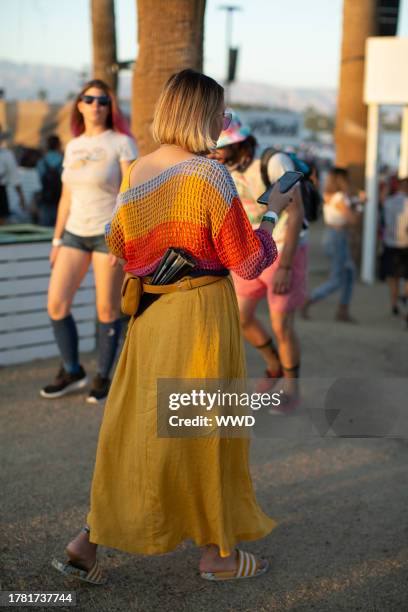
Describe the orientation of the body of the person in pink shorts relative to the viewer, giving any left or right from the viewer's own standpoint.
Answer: facing the viewer and to the left of the viewer

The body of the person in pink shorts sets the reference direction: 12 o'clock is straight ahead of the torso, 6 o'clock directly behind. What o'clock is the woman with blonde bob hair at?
The woman with blonde bob hair is roughly at 11 o'clock from the person in pink shorts.

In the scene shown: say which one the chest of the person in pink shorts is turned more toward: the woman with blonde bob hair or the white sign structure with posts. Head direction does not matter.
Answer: the woman with blonde bob hair

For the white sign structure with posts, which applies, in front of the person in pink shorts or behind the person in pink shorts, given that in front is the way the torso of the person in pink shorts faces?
behind

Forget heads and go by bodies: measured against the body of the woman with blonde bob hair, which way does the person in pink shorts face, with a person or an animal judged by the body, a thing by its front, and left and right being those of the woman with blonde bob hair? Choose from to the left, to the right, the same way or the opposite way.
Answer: the opposite way

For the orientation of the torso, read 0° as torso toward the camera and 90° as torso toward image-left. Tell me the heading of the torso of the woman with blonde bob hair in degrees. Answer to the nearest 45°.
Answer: approximately 225°

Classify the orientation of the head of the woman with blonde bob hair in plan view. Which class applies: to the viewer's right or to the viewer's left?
to the viewer's right

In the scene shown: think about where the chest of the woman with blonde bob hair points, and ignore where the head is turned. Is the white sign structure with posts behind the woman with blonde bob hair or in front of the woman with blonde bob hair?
in front

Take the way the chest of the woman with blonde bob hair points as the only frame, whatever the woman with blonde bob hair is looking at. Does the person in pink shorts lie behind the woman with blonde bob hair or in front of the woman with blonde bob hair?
in front
